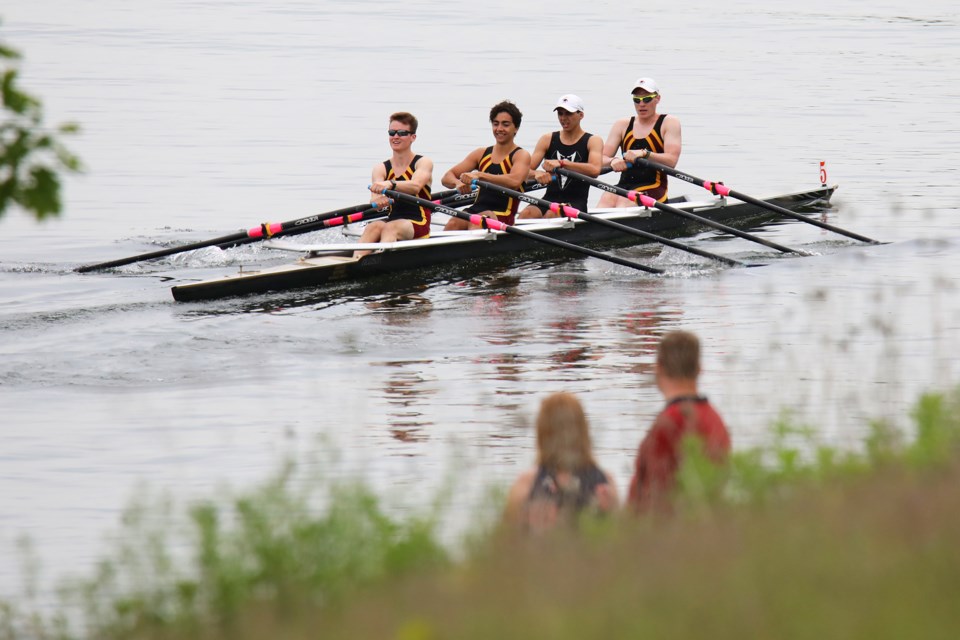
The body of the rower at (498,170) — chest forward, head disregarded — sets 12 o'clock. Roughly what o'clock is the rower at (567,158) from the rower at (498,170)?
the rower at (567,158) is roughly at 6 o'clock from the rower at (498,170).

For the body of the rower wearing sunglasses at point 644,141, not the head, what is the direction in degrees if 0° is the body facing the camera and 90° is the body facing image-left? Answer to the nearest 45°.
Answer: approximately 45°

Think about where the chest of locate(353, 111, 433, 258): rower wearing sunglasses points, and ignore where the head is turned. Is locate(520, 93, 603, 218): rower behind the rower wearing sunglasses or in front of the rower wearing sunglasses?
behind

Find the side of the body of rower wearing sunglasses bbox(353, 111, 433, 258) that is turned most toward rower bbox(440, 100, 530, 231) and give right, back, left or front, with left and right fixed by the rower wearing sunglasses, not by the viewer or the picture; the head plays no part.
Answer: back

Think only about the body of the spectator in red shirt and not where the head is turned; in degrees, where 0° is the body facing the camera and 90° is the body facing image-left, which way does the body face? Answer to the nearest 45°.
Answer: approximately 135°

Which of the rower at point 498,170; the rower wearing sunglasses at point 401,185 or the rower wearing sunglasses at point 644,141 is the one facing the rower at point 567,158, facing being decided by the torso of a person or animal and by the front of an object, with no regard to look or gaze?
the rower wearing sunglasses at point 644,141

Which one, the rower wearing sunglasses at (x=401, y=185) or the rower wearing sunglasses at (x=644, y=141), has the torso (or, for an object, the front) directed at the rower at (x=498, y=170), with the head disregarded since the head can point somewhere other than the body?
the rower wearing sunglasses at (x=644, y=141)

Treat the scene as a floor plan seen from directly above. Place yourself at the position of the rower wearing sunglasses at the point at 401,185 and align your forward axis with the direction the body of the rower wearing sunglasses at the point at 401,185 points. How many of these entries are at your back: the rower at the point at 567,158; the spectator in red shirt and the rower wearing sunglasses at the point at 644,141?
2

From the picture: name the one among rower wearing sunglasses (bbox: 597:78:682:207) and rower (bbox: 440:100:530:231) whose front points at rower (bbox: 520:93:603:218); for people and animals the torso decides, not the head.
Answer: the rower wearing sunglasses
